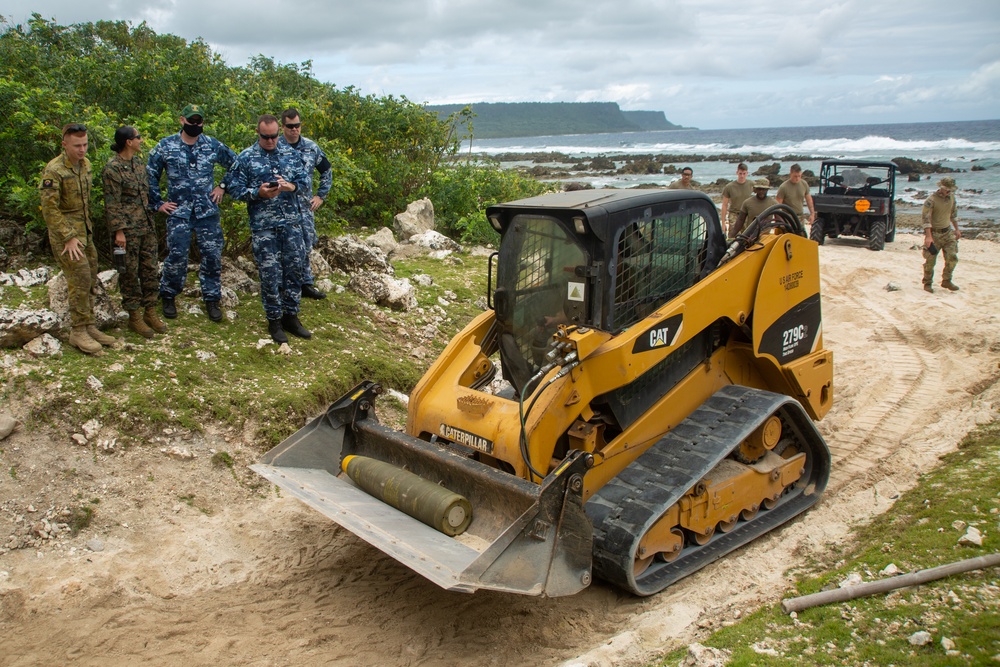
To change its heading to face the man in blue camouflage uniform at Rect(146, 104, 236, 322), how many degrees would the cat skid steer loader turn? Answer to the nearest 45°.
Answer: approximately 90° to its right

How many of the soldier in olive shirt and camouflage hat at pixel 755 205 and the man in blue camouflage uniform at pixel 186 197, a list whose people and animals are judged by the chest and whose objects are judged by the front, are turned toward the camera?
2

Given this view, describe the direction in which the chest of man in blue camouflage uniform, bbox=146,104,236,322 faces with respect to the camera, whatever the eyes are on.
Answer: toward the camera

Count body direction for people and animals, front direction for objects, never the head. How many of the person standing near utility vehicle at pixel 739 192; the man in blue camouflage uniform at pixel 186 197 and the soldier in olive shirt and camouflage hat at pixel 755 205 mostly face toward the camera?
3

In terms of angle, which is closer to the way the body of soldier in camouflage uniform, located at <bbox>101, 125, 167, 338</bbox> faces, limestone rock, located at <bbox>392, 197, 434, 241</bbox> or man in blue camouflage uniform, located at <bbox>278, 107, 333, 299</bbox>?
the man in blue camouflage uniform

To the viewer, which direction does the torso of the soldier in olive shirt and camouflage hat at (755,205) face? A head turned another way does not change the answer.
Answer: toward the camera

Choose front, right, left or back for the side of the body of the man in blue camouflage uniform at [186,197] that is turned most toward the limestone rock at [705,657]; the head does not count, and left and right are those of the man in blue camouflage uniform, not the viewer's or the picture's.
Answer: front

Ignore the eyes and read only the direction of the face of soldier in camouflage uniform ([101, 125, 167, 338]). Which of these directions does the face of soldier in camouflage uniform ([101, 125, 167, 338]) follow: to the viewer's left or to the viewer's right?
to the viewer's right

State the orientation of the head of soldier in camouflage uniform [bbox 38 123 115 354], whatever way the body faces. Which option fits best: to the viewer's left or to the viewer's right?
to the viewer's right

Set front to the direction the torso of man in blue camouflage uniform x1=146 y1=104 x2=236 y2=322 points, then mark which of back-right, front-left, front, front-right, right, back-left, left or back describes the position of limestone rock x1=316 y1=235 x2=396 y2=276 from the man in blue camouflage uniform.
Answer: back-left

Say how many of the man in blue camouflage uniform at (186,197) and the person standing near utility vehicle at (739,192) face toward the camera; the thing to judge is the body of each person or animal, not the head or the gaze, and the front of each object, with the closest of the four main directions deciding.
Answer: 2

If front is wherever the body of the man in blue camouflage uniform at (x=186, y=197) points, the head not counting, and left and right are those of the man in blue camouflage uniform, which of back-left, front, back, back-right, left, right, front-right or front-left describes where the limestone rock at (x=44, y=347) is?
front-right

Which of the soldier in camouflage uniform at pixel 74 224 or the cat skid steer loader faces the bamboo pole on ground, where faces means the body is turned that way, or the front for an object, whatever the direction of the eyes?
the soldier in camouflage uniform

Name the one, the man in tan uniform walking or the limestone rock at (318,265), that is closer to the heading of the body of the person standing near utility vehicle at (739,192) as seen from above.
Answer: the limestone rock

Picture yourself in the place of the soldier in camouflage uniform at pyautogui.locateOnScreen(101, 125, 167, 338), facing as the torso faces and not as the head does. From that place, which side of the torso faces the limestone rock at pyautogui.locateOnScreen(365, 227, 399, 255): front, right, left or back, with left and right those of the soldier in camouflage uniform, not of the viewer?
left

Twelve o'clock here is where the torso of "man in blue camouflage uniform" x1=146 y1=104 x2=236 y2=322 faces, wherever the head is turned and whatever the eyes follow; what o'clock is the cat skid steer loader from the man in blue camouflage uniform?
The cat skid steer loader is roughly at 11 o'clock from the man in blue camouflage uniform.
